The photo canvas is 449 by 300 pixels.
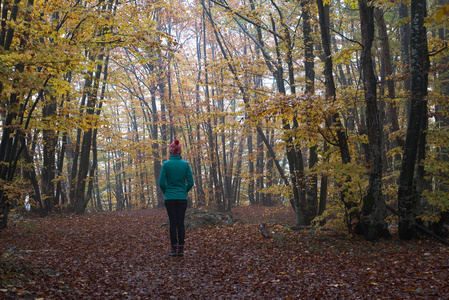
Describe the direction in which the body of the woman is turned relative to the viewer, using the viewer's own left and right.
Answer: facing away from the viewer

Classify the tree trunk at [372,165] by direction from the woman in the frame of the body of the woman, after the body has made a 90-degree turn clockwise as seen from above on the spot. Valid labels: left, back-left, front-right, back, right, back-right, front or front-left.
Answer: front

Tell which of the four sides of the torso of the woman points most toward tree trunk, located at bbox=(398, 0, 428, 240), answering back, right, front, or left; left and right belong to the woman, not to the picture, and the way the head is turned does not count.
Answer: right
